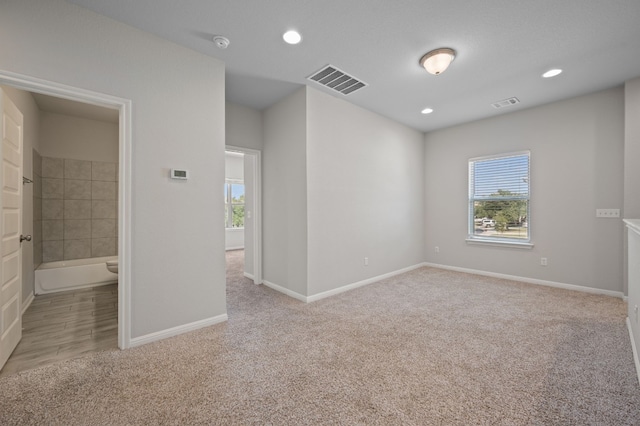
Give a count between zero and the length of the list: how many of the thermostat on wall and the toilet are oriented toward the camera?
1

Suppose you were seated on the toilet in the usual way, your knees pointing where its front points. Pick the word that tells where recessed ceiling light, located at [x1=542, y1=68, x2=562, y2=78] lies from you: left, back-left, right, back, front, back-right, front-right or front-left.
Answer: back-left

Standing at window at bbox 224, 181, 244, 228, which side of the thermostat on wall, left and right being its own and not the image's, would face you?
back

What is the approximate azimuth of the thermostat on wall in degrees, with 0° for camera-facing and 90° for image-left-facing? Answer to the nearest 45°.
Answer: approximately 0°

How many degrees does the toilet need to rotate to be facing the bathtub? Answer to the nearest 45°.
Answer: approximately 45° to its right

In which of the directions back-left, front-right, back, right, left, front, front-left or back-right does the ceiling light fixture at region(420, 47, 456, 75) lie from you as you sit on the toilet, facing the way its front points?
back-left

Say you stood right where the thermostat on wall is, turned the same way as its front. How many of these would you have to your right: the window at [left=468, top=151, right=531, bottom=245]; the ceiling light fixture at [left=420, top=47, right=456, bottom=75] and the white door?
1

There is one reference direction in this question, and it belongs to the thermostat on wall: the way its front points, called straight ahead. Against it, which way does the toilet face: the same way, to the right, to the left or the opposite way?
to the right

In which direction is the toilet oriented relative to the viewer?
to the viewer's left
